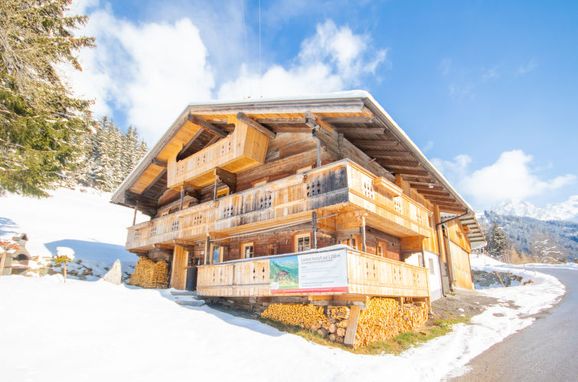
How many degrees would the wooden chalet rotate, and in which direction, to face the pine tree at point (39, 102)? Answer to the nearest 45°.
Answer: approximately 45° to its right

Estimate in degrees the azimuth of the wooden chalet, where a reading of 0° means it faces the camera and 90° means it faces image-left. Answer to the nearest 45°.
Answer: approximately 45°

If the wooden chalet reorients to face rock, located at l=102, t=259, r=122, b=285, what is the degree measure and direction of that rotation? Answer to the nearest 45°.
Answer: approximately 45° to its right
